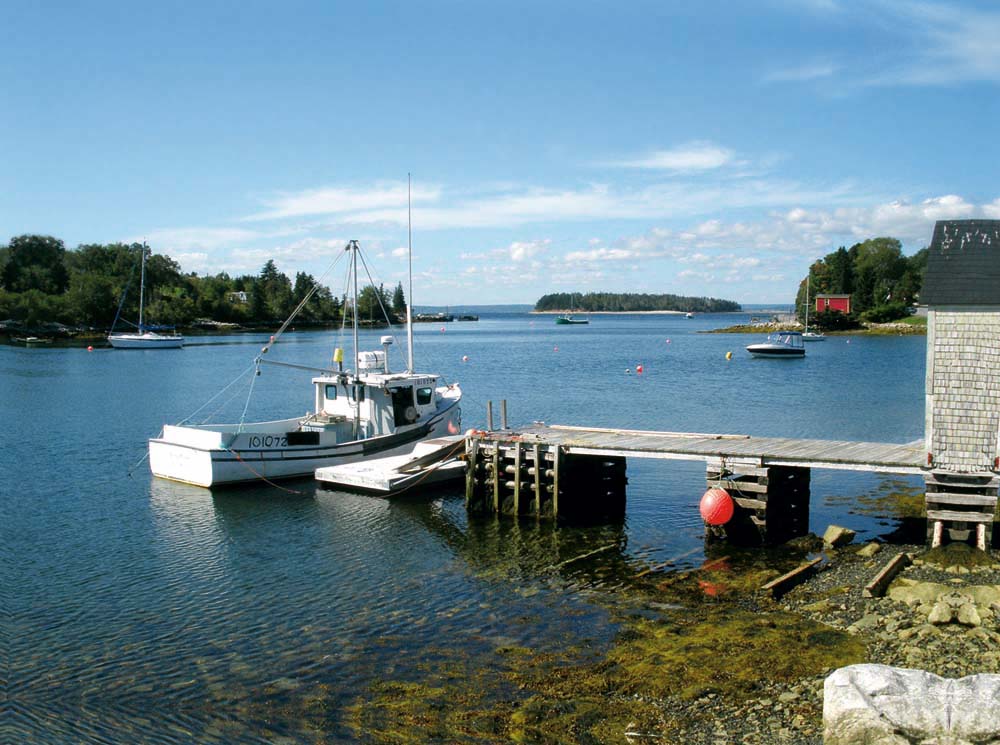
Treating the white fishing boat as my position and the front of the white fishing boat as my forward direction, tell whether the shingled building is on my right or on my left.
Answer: on my right

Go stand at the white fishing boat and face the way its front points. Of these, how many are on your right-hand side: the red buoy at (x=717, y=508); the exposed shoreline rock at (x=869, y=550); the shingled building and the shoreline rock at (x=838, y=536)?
4

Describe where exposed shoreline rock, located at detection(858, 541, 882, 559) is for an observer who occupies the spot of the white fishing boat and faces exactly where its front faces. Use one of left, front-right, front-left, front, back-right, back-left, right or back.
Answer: right

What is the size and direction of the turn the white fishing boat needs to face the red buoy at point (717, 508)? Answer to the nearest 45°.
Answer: approximately 90° to its right

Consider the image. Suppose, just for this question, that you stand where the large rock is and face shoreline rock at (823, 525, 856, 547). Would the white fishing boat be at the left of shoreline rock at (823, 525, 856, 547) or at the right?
left

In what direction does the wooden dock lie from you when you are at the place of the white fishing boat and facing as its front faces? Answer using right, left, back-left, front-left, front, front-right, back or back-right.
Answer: right

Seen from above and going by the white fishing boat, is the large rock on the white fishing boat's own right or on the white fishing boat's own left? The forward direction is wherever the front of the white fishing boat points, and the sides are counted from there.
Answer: on the white fishing boat's own right

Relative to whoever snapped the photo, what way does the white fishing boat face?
facing away from the viewer and to the right of the viewer

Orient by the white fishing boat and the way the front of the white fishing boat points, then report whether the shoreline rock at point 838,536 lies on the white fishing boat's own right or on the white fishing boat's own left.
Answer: on the white fishing boat's own right
